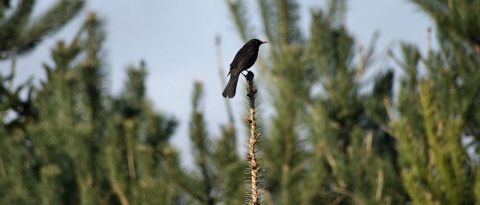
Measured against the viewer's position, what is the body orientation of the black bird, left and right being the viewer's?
facing to the right of the viewer

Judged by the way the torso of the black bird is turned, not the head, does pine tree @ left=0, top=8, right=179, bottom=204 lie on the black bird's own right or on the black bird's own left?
on the black bird's own left

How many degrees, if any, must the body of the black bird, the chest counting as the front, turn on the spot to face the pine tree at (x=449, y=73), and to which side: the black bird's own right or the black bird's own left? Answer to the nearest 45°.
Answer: approximately 45° to the black bird's own left

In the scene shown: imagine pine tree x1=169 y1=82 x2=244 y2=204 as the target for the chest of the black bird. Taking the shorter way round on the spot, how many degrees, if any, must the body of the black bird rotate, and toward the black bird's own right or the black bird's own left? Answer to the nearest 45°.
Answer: approximately 90° to the black bird's own left

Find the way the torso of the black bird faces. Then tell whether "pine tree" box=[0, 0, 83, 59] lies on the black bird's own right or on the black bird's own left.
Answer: on the black bird's own left
